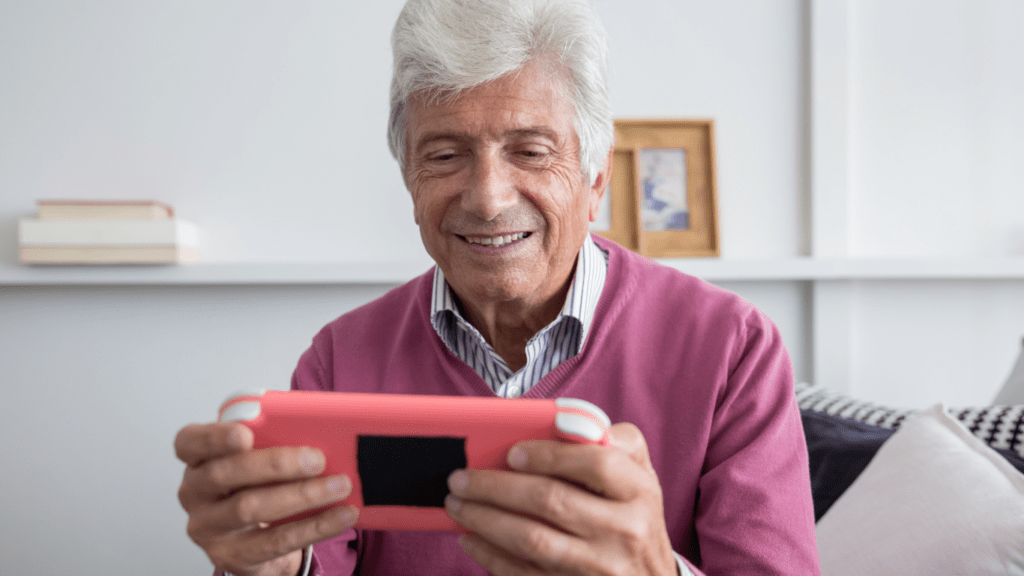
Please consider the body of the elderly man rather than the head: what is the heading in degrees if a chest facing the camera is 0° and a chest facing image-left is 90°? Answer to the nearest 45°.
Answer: approximately 0°

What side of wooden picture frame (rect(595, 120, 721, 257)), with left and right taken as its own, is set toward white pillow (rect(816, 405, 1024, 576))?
front

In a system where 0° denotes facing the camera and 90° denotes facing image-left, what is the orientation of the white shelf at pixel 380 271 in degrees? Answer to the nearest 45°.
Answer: approximately 0°

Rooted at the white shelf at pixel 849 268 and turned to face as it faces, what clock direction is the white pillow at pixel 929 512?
The white pillow is roughly at 12 o'clock from the white shelf.

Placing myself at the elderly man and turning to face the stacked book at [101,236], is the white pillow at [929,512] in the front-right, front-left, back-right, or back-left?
back-right

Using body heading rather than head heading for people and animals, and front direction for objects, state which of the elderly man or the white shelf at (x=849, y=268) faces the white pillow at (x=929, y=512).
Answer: the white shelf

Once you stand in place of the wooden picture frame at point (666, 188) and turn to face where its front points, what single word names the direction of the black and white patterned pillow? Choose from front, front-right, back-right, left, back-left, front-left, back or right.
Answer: front-left

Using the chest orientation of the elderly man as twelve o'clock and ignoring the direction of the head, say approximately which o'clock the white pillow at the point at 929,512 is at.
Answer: The white pillow is roughly at 9 o'clock from the elderly man.
